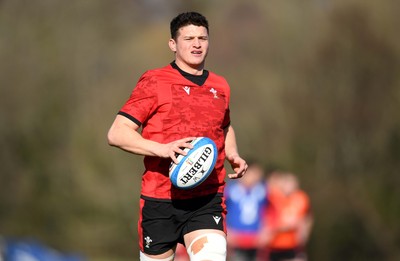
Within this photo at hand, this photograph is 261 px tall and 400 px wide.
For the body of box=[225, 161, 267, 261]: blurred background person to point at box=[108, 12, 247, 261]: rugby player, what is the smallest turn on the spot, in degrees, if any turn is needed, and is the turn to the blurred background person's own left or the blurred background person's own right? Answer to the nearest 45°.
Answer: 0° — they already face them

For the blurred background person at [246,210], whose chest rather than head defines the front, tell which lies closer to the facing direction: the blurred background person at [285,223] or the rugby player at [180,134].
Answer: the rugby player

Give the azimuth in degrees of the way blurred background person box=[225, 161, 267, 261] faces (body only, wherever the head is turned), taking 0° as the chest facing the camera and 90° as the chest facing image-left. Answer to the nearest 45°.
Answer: approximately 0°

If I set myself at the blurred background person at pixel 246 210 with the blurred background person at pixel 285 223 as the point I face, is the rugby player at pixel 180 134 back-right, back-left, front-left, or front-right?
back-right

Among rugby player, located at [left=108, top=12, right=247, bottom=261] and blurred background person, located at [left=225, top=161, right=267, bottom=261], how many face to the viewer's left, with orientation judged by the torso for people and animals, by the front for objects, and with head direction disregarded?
0

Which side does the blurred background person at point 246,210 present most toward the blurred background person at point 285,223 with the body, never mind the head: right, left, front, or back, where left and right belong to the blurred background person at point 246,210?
left

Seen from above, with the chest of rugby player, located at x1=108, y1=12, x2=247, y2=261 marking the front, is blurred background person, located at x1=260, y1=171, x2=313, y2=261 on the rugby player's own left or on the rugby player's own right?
on the rugby player's own left
